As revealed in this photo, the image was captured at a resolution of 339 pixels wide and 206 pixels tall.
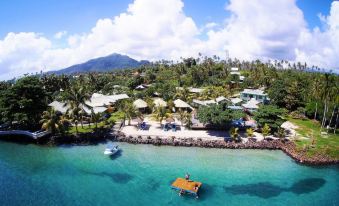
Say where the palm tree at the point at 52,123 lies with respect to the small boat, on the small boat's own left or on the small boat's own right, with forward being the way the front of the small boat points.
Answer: on the small boat's own right

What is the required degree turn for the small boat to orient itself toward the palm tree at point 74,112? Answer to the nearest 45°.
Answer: approximately 90° to its right

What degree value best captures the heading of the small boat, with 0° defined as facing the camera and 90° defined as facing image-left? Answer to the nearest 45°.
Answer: approximately 45°

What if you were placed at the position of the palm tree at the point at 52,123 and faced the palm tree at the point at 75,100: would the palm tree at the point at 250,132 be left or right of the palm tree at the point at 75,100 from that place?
right

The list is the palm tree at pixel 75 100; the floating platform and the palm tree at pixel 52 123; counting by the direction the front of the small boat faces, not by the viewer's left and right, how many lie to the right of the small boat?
2

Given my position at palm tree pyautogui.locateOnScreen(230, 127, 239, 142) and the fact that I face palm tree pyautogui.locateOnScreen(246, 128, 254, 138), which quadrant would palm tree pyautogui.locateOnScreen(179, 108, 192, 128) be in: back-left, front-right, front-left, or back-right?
back-left

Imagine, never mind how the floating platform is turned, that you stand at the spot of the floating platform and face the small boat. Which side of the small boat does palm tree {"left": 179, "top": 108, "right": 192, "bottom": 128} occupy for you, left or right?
right

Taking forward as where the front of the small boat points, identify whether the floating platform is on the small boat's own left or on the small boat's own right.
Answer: on the small boat's own left

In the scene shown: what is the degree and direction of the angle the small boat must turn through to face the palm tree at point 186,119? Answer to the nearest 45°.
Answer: approximately 180°

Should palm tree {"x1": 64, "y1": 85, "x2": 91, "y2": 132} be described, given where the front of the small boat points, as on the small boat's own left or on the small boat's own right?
on the small boat's own right

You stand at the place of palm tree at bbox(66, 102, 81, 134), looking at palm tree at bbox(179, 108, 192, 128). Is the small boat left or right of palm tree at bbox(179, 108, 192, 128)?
right
